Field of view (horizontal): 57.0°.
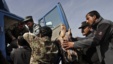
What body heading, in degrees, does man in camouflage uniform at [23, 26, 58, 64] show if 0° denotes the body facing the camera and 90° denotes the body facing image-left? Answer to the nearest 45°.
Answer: approximately 180°
